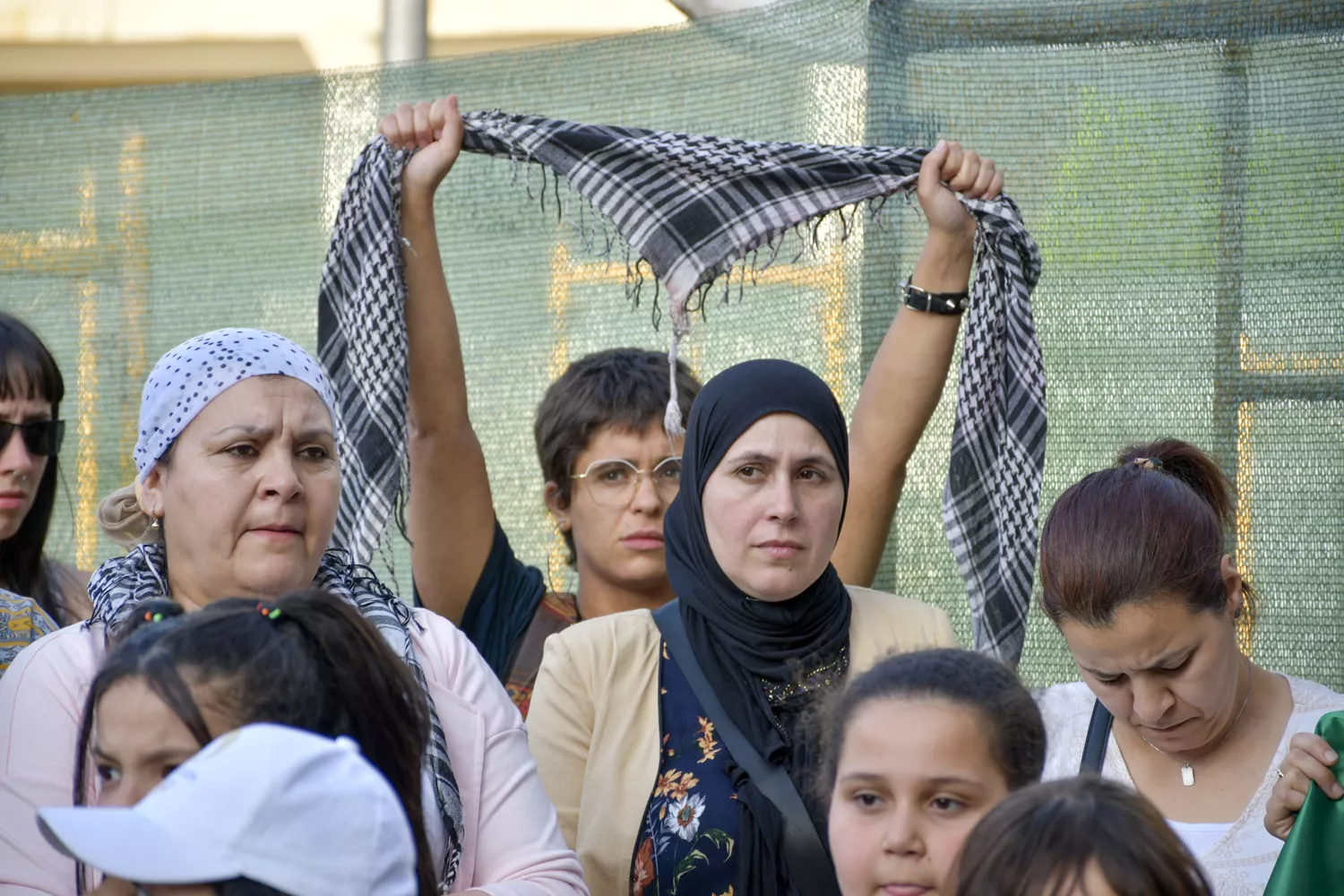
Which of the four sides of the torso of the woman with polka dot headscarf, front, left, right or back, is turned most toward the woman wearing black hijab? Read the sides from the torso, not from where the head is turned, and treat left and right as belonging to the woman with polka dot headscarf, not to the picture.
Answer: left

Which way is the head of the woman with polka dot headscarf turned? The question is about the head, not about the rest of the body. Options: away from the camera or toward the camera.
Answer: toward the camera

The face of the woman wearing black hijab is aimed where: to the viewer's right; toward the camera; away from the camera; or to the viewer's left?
toward the camera

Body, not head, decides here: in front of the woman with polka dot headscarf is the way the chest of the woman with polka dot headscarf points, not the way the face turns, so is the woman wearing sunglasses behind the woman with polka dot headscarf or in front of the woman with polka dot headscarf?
behind

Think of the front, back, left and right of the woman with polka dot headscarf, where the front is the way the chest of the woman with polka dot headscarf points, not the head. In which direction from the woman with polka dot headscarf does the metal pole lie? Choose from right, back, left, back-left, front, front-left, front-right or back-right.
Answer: back

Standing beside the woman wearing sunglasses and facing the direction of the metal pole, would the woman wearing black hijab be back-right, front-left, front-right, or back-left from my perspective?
back-right

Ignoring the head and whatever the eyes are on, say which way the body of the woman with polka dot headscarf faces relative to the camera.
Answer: toward the camera

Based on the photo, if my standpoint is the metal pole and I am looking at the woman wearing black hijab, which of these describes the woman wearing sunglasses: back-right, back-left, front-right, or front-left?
front-right

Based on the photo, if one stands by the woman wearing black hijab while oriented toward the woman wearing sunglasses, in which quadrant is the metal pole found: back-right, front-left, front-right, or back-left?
front-right
